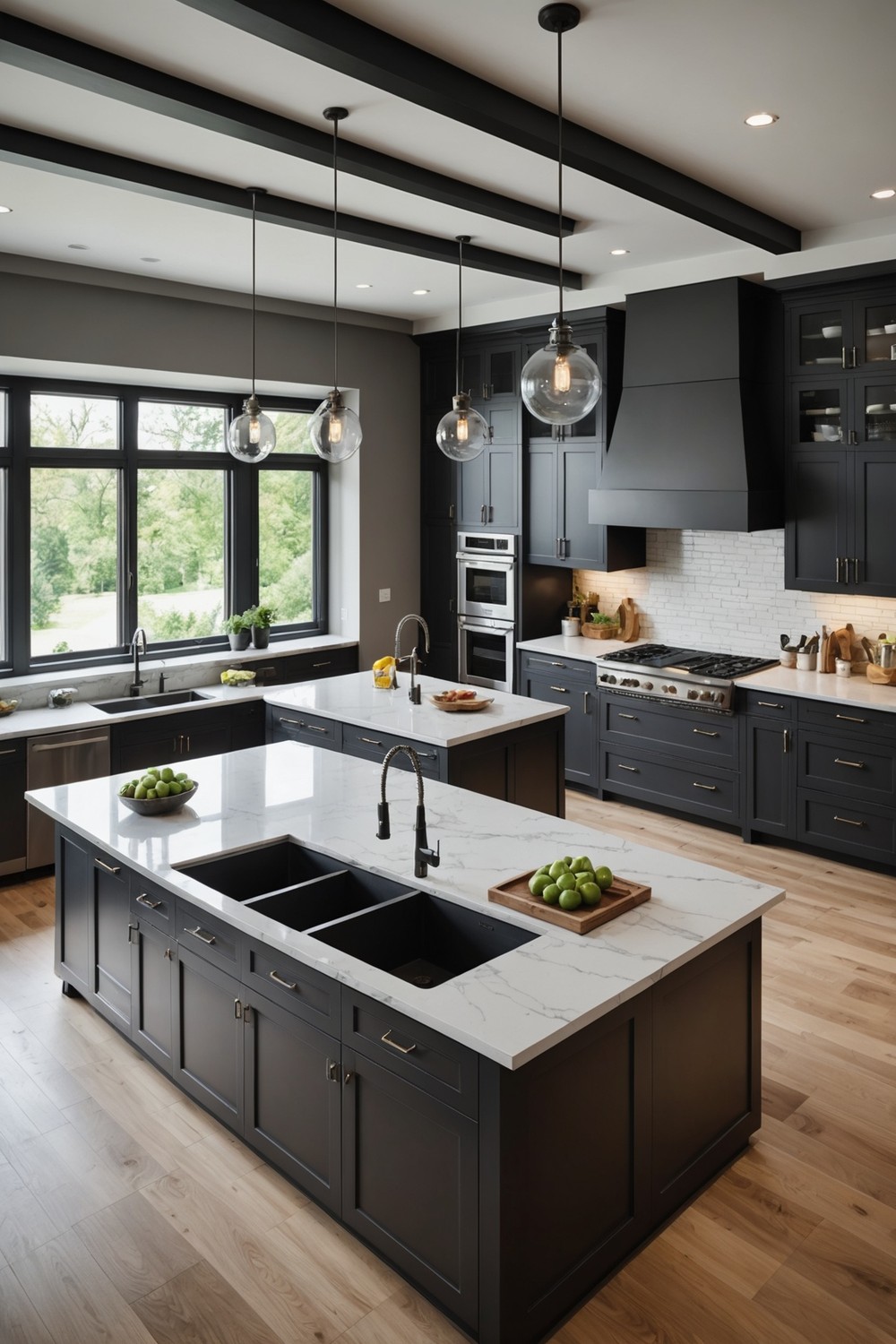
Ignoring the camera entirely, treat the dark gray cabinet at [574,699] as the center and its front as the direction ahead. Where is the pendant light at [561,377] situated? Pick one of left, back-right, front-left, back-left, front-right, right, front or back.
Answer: front-left

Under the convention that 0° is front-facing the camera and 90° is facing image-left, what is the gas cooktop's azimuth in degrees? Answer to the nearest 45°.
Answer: approximately 45°

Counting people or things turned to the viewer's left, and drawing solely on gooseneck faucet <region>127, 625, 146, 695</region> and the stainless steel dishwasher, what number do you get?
0

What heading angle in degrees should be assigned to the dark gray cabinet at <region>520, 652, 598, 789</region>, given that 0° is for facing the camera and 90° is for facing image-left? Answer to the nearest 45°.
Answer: approximately 45°

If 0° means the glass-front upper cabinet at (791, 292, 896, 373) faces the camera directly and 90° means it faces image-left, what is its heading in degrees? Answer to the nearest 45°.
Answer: approximately 45°
